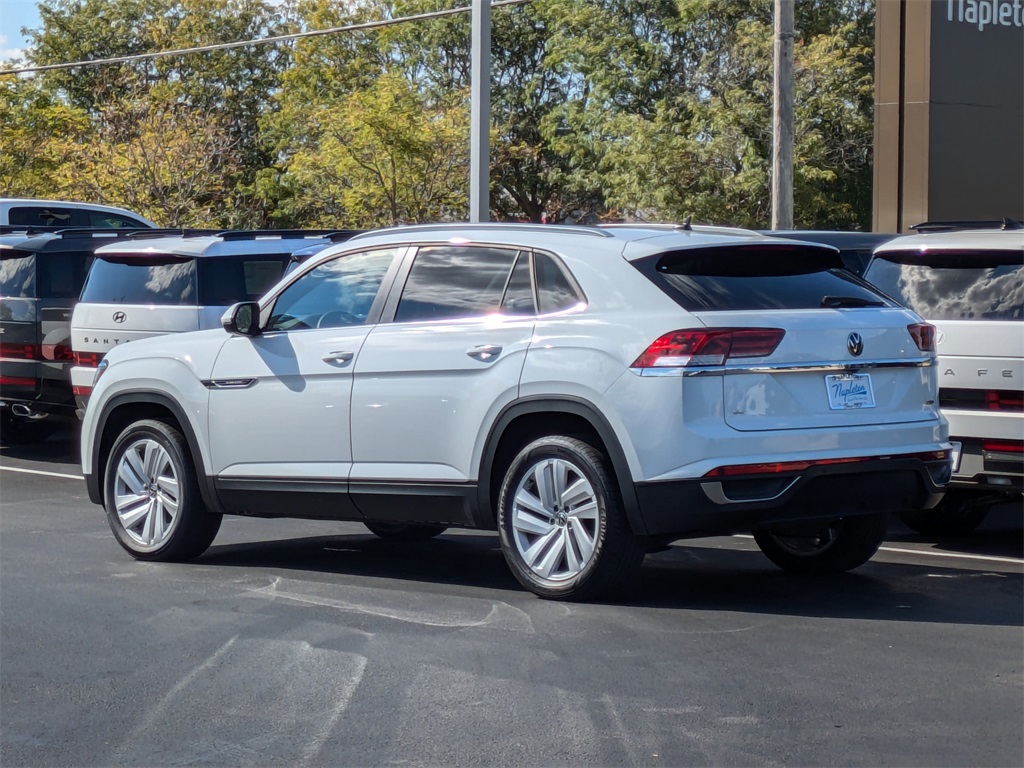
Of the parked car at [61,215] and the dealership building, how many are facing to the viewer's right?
1

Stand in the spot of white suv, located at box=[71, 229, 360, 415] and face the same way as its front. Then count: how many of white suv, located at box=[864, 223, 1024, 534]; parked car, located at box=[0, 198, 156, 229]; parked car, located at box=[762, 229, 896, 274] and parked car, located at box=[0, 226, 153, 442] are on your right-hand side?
2

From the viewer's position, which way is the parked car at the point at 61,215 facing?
facing to the right of the viewer

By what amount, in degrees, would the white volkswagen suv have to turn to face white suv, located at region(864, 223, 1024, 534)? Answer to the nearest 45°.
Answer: approximately 90° to its right

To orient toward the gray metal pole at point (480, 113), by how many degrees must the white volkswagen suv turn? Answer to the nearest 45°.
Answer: approximately 45° to its right

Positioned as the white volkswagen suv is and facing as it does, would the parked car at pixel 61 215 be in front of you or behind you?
in front

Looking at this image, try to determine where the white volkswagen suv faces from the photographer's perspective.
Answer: facing away from the viewer and to the left of the viewer

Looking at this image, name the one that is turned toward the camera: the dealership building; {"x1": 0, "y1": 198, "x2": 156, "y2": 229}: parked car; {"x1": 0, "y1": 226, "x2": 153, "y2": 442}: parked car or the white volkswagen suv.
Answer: the dealership building

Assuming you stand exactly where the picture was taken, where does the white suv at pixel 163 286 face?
facing away from the viewer and to the right of the viewer

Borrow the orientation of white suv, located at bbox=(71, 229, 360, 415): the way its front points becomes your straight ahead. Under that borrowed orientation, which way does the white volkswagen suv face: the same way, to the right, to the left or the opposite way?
to the left

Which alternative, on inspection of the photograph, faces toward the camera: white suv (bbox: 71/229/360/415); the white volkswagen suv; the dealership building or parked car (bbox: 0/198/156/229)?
the dealership building

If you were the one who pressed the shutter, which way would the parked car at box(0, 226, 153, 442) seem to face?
facing away from the viewer and to the right of the viewer

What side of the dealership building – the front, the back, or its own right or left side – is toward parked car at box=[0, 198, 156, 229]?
right
